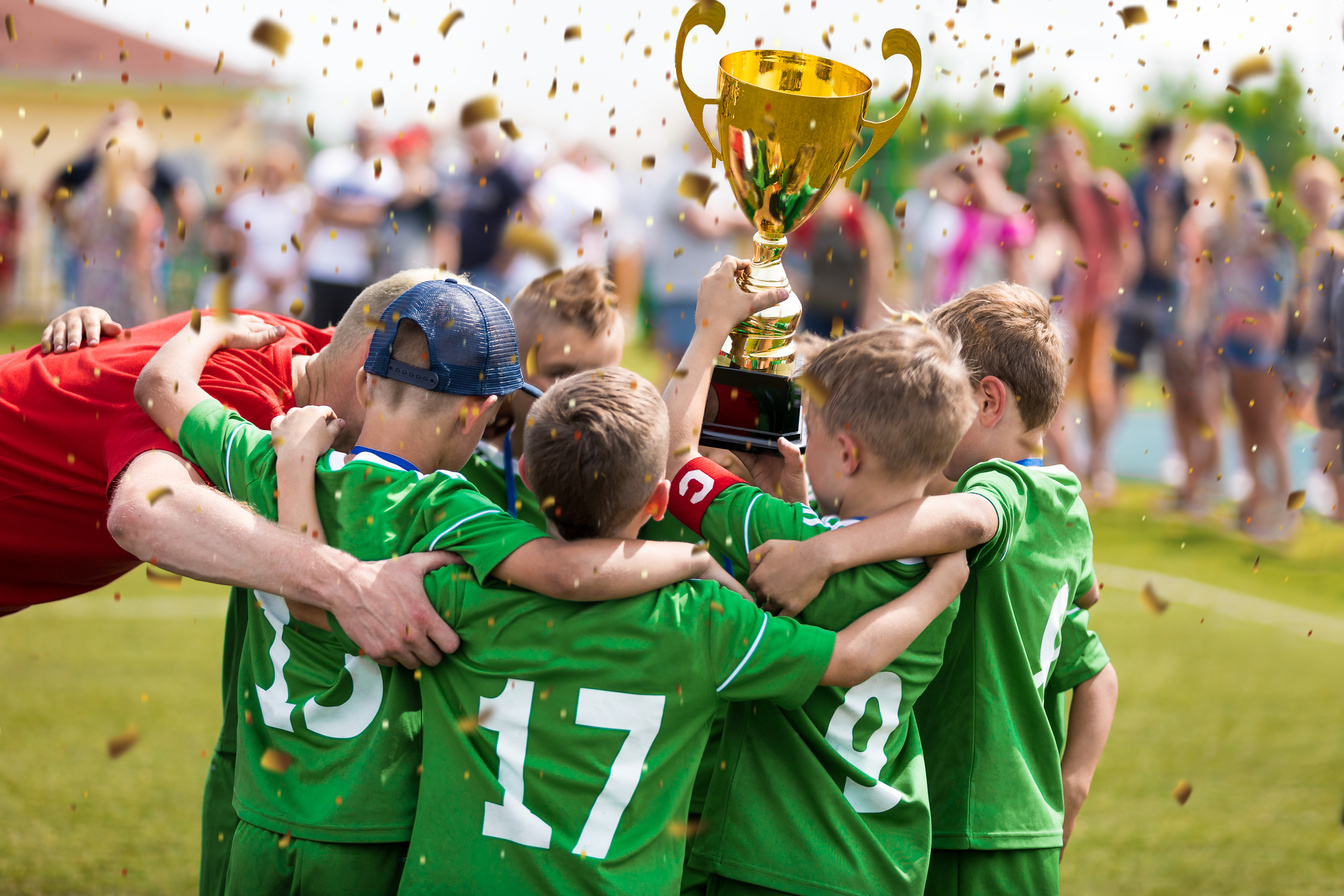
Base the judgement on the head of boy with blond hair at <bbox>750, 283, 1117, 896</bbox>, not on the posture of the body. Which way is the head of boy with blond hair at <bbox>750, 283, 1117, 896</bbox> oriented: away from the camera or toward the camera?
away from the camera

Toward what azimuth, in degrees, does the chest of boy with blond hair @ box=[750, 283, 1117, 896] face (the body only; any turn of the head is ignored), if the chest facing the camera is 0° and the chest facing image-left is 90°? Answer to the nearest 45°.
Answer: approximately 135°

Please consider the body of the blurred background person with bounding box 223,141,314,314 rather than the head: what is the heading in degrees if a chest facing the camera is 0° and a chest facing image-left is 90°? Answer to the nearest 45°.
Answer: approximately 0°

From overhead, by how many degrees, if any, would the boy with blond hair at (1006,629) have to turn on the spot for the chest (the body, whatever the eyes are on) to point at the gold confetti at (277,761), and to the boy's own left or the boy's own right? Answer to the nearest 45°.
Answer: approximately 90° to the boy's own left

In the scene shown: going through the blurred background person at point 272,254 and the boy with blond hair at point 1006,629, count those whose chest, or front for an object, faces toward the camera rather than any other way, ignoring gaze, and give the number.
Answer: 1

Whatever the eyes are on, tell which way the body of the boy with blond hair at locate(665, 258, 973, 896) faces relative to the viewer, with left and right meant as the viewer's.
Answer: facing away from the viewer and to the left of the viewer

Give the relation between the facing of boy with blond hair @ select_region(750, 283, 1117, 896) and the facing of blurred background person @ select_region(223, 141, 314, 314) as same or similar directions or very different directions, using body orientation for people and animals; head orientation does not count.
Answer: very different directions

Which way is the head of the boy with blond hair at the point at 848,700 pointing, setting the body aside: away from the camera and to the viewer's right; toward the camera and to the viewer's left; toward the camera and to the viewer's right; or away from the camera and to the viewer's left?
away from the camera and to the viewer's left
